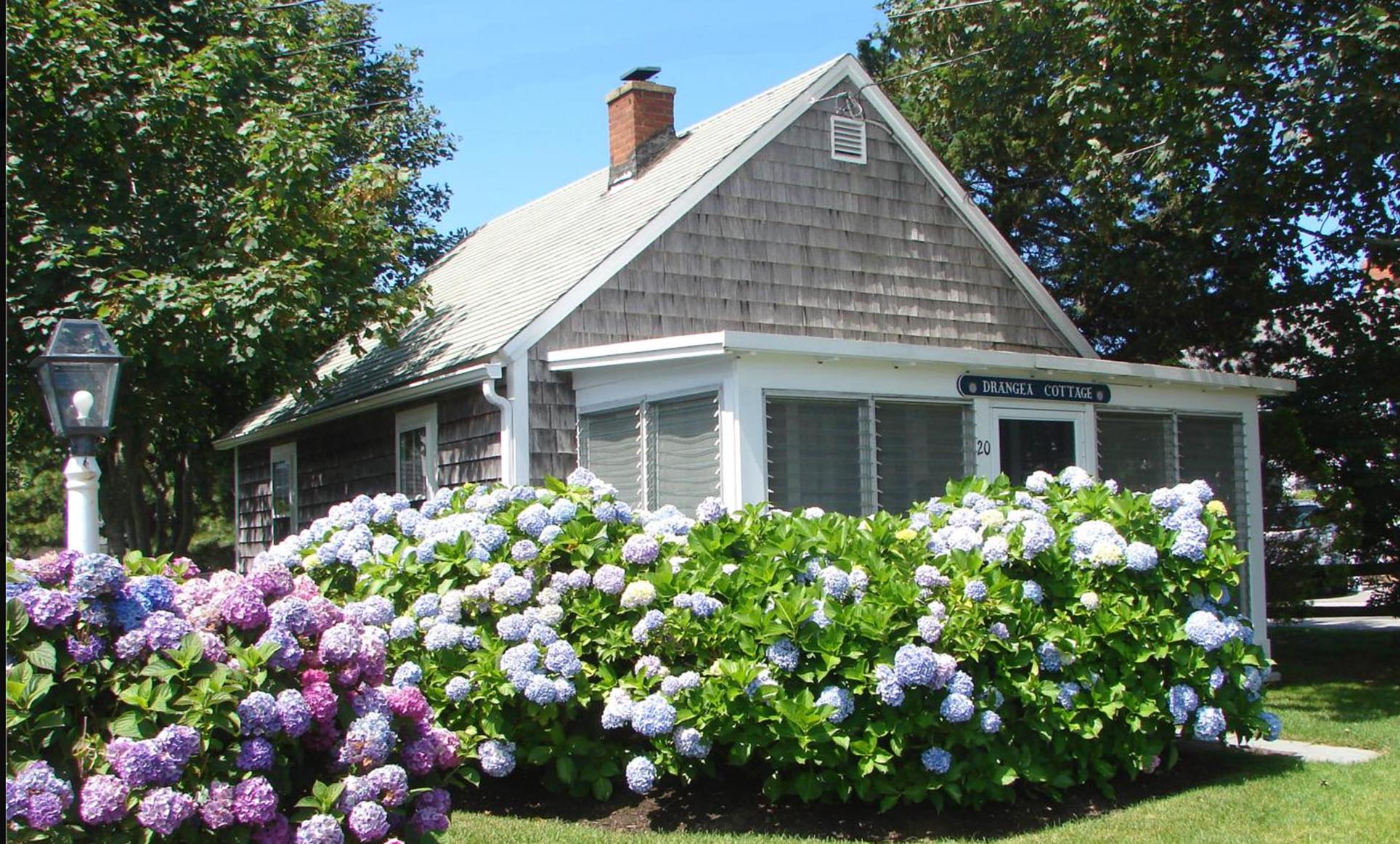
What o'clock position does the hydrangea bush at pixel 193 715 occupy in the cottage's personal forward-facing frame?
The hydrangea bush is roughly at 2 o'clock from the cottage.

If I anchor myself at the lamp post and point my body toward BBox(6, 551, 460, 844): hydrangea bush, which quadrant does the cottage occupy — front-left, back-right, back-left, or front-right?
back-left

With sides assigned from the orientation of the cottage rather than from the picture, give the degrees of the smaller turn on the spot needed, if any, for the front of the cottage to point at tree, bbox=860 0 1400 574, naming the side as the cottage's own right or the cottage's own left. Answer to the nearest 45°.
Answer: approximately 90° to the cottage's own left

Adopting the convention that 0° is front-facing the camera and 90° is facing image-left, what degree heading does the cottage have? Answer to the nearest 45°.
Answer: approximately 315°

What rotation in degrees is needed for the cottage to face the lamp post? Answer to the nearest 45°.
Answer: approximately 90° to its right
